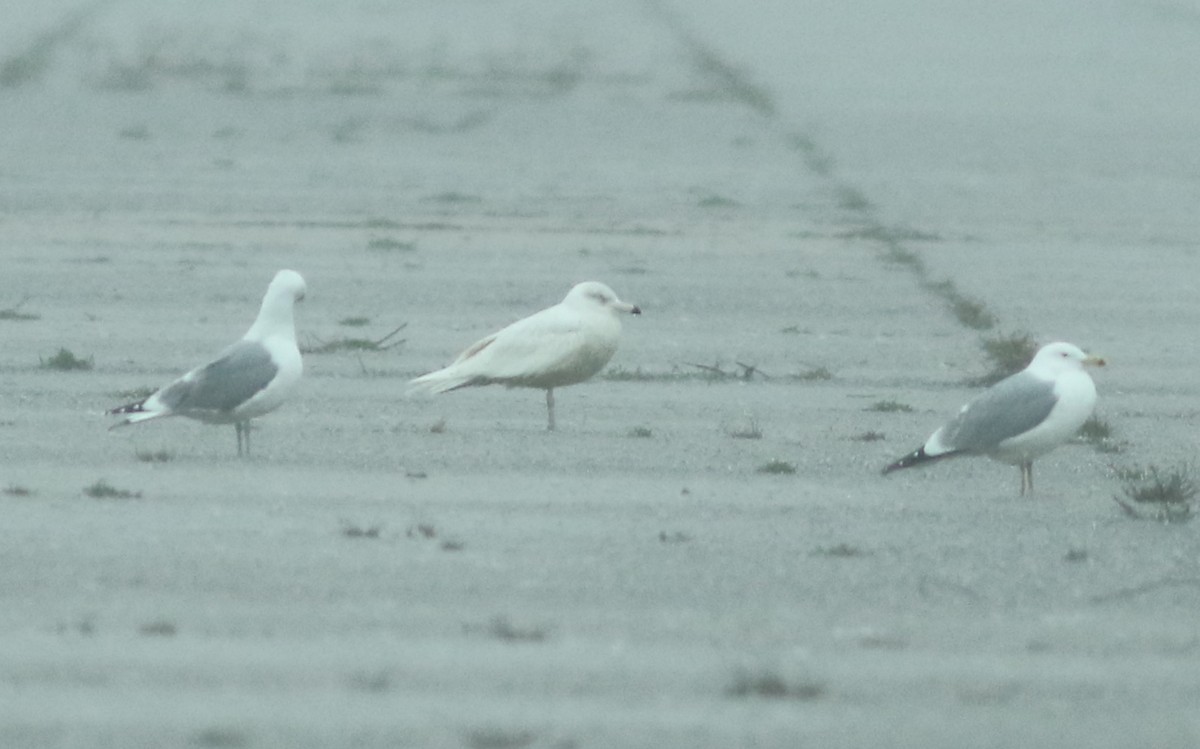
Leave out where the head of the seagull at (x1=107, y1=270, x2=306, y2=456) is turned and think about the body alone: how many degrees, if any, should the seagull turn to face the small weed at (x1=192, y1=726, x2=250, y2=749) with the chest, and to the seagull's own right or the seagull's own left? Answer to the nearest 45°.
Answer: approximately 90° to the seagull's own right

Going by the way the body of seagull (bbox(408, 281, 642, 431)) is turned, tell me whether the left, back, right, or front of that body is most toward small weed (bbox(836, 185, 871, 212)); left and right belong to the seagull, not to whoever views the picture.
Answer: left

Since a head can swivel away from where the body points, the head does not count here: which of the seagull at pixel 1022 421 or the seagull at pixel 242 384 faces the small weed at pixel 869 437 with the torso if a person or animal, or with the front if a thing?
the seagull at pixel 242 384

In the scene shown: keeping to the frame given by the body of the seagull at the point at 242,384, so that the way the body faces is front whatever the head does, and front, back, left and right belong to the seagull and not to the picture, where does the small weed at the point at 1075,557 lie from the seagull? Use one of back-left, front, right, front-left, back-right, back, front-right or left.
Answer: front-right

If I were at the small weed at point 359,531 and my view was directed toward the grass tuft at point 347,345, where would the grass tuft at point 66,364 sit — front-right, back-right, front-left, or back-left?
front-left

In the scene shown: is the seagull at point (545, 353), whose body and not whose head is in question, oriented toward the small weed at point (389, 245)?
no

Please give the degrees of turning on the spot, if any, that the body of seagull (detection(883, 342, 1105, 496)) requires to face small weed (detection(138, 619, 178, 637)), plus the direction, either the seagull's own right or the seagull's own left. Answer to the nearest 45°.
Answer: approximately 135° to the seagull's own right

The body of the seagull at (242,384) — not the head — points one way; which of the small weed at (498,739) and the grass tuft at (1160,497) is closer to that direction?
the grass tuft

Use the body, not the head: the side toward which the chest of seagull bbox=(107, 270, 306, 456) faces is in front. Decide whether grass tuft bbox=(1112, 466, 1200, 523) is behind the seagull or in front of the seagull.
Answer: in front

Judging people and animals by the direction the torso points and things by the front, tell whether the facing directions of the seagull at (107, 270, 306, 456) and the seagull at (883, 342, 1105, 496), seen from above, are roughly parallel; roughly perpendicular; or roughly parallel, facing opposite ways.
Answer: roughly parallel

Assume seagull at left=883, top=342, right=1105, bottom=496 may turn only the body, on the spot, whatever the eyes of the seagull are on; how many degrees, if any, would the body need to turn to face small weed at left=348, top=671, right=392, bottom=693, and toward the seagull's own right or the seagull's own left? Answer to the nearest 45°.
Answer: approximately 135° to the seagull's own right

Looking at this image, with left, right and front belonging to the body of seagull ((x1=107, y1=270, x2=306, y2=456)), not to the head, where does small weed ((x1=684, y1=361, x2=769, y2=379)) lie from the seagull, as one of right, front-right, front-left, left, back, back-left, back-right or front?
front-left

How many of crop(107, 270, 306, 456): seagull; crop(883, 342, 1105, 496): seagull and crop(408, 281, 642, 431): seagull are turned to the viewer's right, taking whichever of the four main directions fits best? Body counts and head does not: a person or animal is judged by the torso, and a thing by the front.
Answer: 3

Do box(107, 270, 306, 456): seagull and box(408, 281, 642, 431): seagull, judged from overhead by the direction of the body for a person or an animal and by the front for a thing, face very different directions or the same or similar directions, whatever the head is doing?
same or similar directions

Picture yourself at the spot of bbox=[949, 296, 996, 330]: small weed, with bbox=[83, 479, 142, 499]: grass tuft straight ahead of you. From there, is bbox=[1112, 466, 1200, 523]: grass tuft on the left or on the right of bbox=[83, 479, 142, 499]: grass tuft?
left

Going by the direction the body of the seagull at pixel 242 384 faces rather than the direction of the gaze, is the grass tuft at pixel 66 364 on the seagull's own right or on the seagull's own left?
on the seagull's own left

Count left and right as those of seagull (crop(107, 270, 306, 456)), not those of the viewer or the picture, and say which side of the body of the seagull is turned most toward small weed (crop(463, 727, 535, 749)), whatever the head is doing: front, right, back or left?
right

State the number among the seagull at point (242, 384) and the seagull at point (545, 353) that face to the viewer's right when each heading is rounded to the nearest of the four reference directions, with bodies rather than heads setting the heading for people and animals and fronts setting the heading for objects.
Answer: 2

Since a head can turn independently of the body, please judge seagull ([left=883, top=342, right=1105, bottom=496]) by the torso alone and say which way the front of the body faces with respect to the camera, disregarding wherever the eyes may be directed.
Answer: to the viewer's right

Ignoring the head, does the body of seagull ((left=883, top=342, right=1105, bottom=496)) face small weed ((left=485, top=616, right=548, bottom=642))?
no

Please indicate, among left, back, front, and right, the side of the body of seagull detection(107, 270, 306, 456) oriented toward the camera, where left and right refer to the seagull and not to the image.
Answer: right

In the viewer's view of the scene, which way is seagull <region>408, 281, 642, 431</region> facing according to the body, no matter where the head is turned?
to the viewer's right
